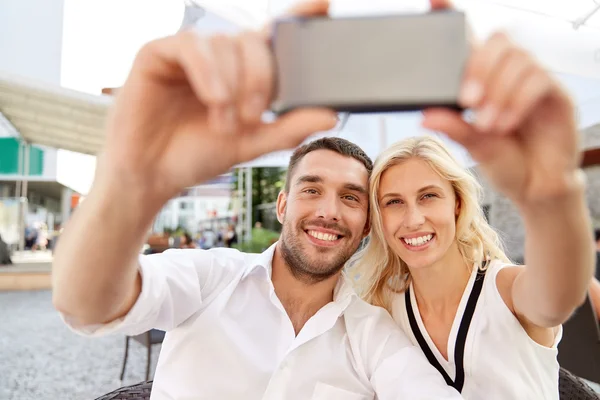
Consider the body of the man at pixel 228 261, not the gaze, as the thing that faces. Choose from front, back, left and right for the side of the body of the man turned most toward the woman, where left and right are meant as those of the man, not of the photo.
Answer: left

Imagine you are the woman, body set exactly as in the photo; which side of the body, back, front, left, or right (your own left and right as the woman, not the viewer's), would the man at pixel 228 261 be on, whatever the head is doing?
right

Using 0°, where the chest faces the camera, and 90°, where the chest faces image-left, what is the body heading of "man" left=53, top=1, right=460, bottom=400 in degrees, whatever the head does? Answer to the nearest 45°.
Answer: approximately 0°

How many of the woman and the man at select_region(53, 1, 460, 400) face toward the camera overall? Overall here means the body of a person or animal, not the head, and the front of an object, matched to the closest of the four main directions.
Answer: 2

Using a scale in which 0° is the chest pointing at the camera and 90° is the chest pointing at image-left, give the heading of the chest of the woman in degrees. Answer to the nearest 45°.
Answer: approximately 0°

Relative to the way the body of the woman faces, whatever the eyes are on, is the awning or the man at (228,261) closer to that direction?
the man
